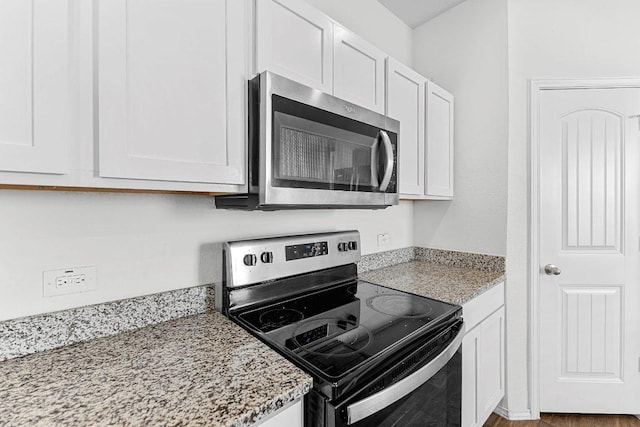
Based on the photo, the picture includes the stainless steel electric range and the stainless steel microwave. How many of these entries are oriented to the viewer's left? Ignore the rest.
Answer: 0

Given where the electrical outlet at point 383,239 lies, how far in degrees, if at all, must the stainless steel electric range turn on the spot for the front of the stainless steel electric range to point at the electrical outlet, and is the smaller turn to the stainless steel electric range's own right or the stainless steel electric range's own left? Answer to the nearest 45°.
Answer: approximately 135° to the stainless steel electric range's own left

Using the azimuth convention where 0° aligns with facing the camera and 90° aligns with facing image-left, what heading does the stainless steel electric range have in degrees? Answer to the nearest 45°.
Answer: approximately 315°

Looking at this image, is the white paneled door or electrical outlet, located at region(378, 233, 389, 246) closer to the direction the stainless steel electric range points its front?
the white paneled door

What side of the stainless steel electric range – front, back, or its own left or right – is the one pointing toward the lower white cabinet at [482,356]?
left

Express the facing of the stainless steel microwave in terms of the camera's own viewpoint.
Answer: facing the viewer and to the right of the viewer

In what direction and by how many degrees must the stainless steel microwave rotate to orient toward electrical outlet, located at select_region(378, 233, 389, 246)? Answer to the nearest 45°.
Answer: approximately 90° to its left

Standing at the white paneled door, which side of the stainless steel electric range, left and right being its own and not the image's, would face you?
left

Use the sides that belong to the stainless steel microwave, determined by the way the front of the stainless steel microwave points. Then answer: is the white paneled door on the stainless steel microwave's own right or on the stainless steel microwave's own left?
on the stainless steel microwave's own left
